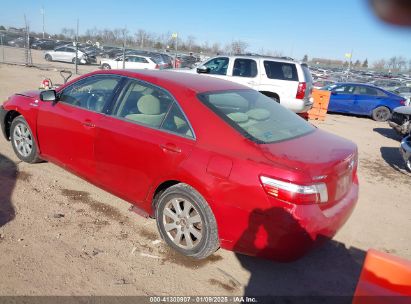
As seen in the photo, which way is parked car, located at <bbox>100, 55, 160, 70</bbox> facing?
to the viewer's left

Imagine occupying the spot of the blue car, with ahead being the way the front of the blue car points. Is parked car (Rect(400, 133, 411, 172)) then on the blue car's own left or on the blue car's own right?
on the blue car's own left

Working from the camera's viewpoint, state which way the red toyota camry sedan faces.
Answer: facing away from the viewer and to the left of the viewer

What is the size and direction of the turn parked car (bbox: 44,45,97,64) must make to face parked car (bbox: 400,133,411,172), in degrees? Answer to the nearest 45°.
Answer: approximately 90° to its left

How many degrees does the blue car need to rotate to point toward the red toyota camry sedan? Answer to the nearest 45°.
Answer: approximately 90° to its left

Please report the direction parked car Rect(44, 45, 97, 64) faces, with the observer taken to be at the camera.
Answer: facing to the left of the viewer

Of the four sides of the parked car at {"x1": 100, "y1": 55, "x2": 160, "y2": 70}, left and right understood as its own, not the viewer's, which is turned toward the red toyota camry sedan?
left

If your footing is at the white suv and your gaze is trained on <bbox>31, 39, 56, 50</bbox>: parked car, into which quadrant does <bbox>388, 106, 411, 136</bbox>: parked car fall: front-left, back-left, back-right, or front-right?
back-right

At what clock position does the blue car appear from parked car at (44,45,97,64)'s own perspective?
The blue car is roughly at 8 o'clock from the parked car.

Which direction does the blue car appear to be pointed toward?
to the viewer's left

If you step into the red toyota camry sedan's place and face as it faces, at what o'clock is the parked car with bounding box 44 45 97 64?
The parked car is roughly at 1 o'clock from the red toyota camry sedan.

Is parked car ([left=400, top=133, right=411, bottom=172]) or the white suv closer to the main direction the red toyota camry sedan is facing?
the white suv
